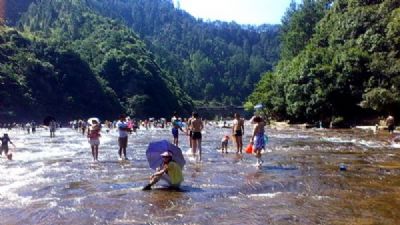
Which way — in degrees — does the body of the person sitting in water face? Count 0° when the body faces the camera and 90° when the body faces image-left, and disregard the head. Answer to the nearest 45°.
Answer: approximately 90°

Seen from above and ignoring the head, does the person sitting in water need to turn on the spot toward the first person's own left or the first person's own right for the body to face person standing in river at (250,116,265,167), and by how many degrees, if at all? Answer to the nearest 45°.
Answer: approximately 135° to the first person's own right

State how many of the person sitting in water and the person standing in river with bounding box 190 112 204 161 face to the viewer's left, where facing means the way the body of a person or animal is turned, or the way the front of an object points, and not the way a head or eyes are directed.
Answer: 1
